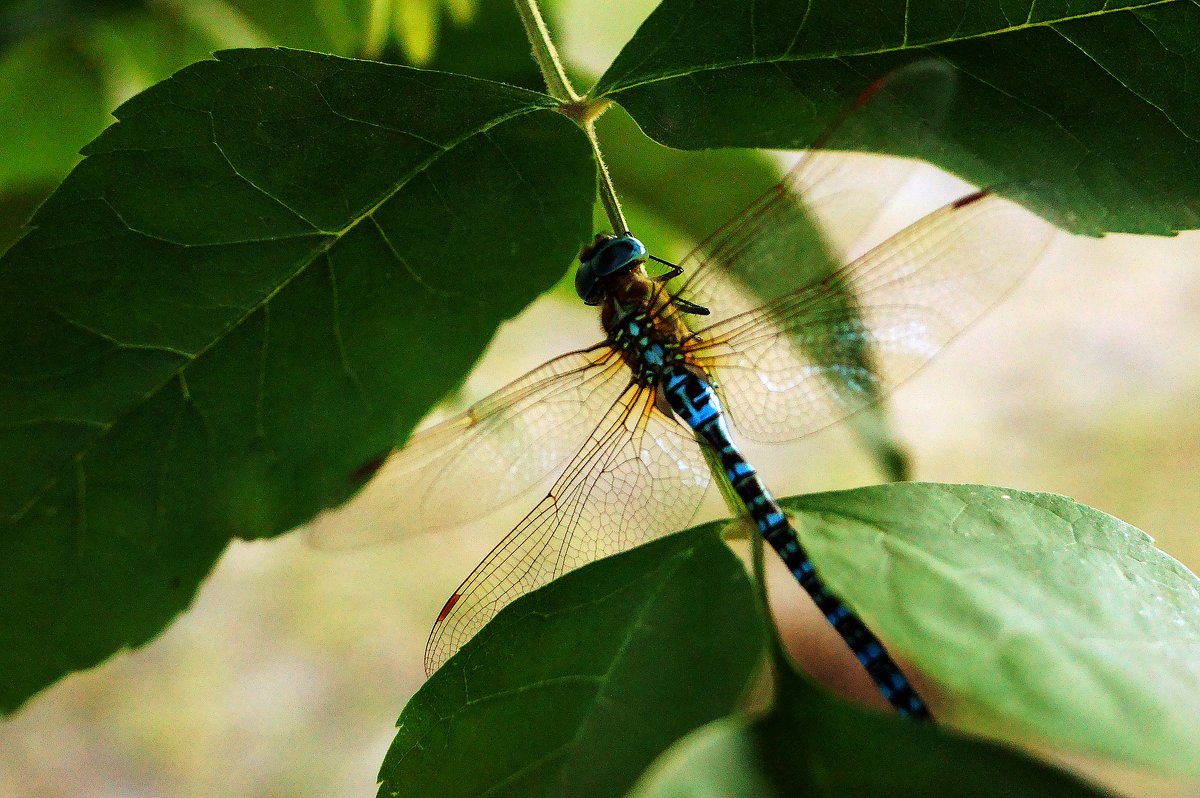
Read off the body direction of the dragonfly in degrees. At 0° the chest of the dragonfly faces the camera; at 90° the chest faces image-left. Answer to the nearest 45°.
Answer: approximately 135°
